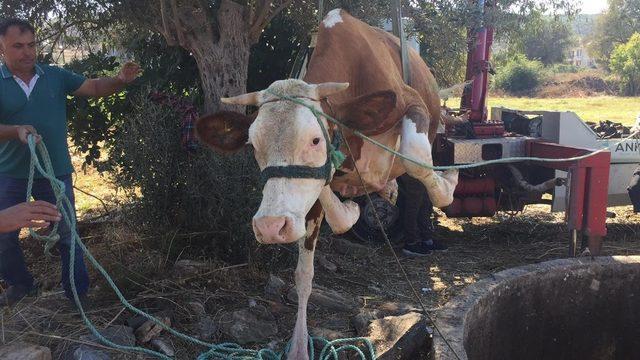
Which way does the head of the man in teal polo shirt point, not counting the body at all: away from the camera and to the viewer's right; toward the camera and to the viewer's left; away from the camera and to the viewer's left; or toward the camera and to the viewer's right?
toward the camera and to the viewer's right
